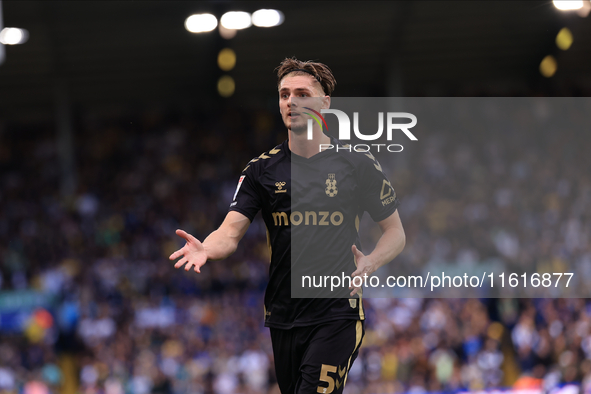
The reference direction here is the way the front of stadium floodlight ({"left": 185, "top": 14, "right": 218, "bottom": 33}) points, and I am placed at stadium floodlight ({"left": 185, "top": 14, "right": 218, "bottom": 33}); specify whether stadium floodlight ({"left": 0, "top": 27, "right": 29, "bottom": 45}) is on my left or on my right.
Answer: on my right

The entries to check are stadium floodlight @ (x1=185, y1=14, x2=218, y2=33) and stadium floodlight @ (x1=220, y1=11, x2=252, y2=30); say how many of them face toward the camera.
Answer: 2

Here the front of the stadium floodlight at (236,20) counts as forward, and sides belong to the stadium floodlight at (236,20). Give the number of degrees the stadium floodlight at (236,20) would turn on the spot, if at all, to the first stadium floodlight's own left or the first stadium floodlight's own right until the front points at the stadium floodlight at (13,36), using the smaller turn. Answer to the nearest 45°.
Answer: approximately 90° to the first stadium floodlight's own right

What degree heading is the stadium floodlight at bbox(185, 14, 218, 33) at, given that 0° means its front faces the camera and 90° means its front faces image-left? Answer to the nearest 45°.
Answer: approximately 0°

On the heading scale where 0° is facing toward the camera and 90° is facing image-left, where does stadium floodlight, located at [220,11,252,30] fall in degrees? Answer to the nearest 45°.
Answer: approximately 0°

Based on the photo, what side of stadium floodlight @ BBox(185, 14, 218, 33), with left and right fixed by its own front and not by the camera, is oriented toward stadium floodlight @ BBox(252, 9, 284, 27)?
left

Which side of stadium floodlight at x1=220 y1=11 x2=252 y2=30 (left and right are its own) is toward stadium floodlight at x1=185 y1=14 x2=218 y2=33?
right

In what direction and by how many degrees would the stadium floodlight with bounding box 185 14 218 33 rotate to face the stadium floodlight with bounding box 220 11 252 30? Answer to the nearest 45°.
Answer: approximately 90° to its left
